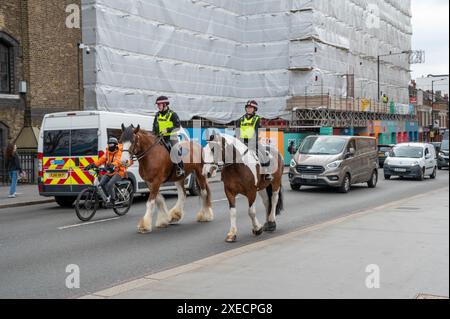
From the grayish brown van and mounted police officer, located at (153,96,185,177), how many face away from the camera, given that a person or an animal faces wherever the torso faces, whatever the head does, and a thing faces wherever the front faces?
0

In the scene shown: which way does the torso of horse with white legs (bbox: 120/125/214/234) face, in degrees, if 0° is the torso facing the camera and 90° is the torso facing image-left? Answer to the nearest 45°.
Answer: approximately 45°

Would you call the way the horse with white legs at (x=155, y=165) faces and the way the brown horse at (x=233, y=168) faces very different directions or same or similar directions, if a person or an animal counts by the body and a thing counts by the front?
same or similar directions

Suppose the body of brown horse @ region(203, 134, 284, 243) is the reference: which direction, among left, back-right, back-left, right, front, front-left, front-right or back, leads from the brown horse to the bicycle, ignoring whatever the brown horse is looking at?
right

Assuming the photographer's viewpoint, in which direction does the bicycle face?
facing the viewer and to the left of the viewer

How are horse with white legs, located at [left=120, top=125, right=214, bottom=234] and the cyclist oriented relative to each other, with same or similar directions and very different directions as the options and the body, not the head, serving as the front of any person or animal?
same or similar directions

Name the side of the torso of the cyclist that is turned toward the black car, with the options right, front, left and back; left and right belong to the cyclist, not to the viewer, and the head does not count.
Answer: back

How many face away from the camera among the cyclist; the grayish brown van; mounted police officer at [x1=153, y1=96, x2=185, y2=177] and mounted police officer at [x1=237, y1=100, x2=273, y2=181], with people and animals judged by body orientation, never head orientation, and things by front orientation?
0

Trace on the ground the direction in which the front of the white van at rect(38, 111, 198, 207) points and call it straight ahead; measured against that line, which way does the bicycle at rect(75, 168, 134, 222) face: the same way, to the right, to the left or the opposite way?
the opposite way

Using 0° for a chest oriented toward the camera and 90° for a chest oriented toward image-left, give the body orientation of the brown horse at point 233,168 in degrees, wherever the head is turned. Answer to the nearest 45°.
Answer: approximately 45°

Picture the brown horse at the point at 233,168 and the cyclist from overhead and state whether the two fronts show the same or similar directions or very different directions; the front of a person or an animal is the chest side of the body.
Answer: same or similar directions

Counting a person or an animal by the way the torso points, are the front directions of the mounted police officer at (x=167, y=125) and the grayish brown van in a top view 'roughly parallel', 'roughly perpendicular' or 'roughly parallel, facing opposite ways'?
roughly parallel
